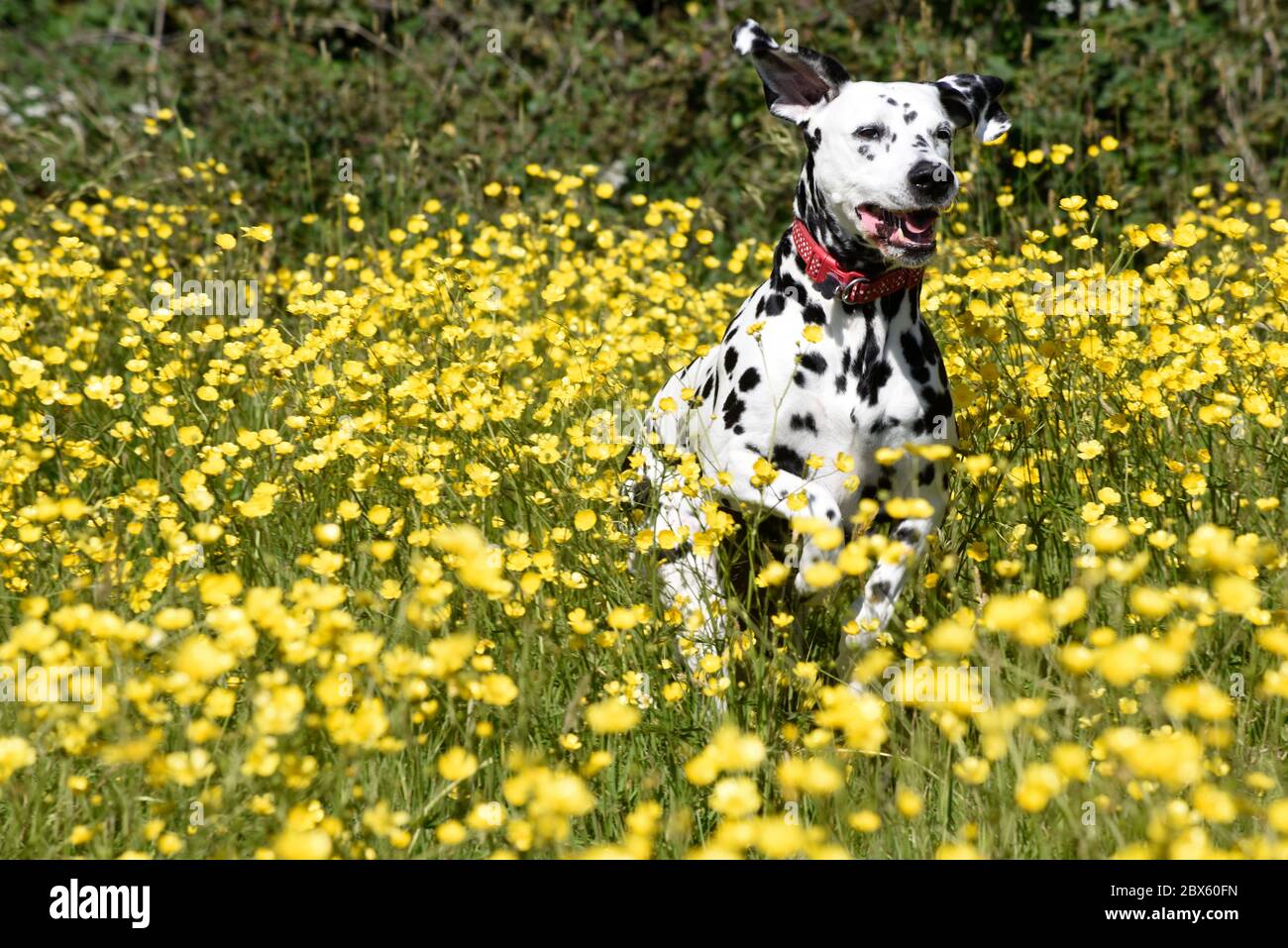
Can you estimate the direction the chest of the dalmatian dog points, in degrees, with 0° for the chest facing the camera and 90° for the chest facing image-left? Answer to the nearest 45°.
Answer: approximately 315°
